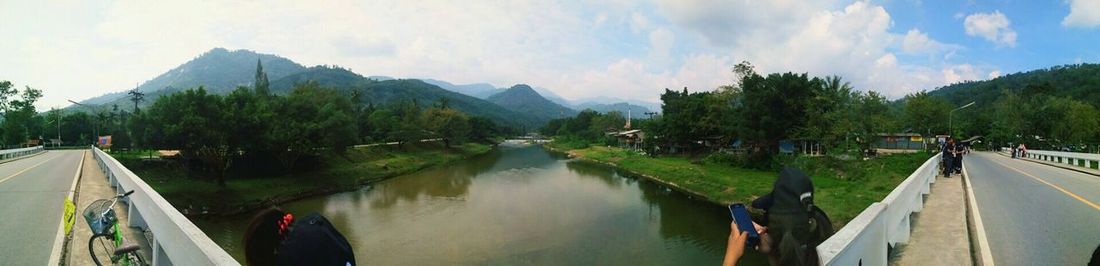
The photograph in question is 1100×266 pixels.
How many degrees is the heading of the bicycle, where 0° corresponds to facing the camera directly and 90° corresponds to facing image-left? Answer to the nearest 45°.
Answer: approximately 135°

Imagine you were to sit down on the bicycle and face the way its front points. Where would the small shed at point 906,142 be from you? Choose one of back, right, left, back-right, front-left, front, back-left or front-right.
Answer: back-right

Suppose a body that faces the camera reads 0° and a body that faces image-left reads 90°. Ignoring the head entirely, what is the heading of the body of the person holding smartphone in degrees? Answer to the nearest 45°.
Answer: approximately 135°

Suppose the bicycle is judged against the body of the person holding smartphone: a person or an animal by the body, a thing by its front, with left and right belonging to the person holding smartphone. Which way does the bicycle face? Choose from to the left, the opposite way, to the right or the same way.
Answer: to the left

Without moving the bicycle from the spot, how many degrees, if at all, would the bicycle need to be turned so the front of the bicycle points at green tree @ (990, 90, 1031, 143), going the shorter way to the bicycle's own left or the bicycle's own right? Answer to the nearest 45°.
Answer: approximately 135° to the bicycle's own right

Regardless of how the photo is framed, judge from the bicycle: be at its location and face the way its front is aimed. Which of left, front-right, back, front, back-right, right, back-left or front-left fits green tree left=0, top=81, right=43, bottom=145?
front-right

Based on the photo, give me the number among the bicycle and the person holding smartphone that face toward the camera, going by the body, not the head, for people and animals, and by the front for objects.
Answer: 0

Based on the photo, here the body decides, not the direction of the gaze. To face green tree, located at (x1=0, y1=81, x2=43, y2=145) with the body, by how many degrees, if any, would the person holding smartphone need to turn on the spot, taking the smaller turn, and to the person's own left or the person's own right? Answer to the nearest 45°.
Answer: approximately 45° to the person's own left

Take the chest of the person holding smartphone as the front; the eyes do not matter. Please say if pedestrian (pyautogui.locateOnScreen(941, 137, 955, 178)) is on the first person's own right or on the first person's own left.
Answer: on the first person's own right

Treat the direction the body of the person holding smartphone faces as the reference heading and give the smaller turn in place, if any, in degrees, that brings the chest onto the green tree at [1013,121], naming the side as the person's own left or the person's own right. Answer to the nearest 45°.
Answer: approximately 45° to the person's own right
